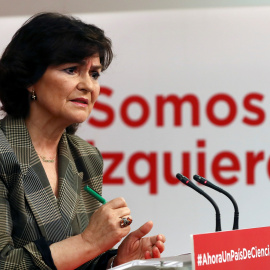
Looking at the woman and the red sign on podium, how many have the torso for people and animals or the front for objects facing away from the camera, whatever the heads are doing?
0

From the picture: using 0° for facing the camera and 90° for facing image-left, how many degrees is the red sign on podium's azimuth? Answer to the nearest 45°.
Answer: approximately 315°

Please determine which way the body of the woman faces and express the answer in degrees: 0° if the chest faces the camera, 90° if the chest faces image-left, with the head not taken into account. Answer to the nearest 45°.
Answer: approximately 315°

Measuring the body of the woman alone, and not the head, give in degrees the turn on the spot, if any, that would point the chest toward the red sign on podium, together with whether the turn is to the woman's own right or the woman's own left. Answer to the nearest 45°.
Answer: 0° — they already face it

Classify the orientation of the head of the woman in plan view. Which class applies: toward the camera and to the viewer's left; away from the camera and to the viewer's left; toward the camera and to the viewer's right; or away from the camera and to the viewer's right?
toward the camera and to the viewer's right

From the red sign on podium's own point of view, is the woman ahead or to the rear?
to the rear
